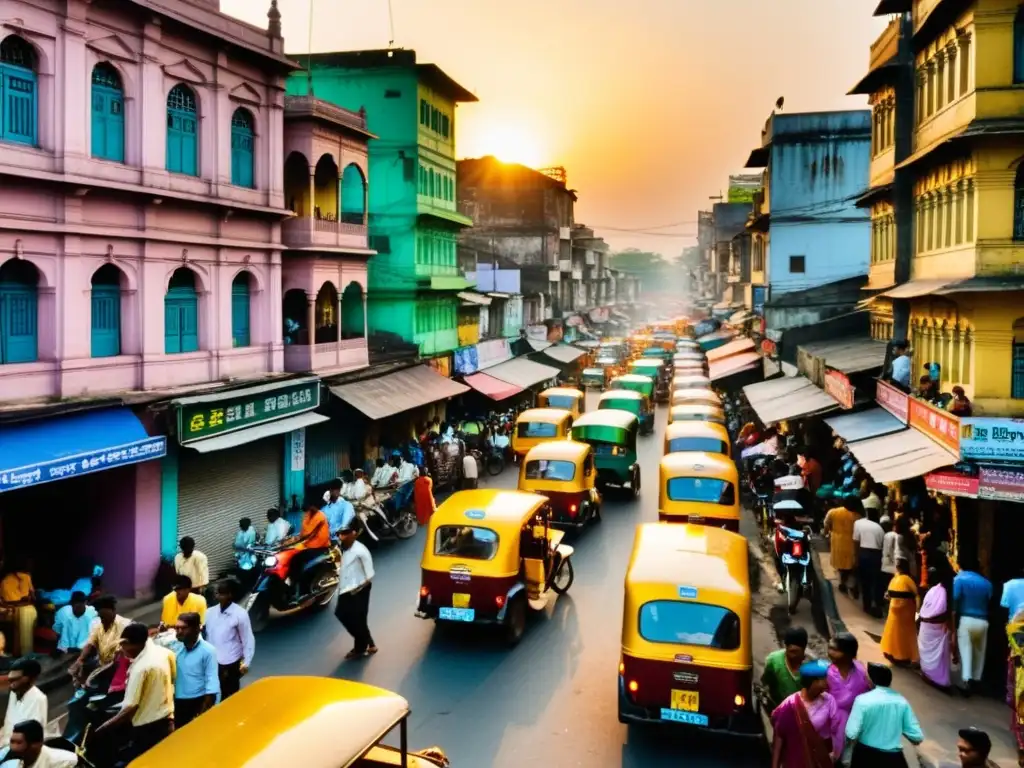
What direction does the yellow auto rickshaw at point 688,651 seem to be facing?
away from the camera

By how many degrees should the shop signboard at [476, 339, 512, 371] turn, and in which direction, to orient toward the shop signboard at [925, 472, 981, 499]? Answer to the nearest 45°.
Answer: approximately 45° to its right

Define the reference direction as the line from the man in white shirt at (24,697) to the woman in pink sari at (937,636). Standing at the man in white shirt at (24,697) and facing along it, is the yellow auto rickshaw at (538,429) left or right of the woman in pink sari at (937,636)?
left

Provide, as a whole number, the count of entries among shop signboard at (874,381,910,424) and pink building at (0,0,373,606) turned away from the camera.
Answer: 0

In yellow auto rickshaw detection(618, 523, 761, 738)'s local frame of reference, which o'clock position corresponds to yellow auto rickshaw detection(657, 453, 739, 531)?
yellow auto rickshaw detection(657, 453, 739, 531) is roughly at 12 o'clock from yellow auto rickshaw detection(618, 523, 761, 738).

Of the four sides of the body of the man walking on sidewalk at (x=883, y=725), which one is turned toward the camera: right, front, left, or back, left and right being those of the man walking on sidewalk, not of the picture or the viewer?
back

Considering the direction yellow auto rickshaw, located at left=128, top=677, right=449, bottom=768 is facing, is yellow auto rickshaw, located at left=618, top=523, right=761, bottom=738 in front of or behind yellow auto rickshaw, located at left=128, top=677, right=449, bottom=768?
in front

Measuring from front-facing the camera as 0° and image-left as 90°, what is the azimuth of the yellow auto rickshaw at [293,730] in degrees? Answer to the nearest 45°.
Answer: approximately 225°

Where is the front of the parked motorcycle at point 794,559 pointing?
away from the camera

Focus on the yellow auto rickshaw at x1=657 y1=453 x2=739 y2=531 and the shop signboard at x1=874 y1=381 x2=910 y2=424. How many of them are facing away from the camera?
1

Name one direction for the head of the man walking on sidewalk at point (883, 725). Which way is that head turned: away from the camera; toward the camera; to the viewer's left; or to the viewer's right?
away from the camera
